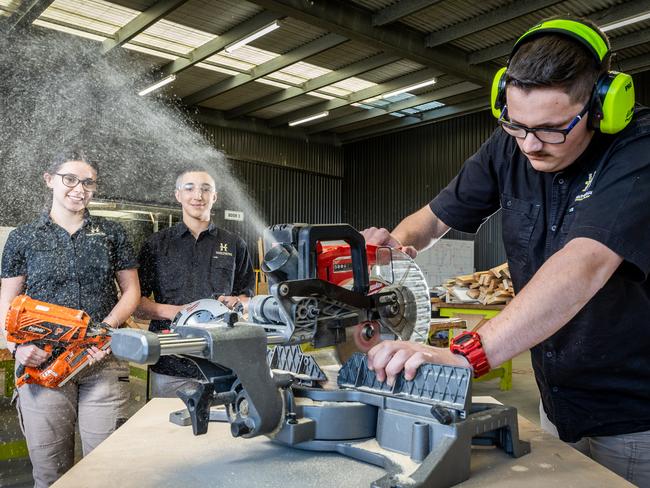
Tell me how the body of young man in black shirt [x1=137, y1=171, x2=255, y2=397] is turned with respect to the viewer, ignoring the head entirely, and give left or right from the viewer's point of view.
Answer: facing the viewer

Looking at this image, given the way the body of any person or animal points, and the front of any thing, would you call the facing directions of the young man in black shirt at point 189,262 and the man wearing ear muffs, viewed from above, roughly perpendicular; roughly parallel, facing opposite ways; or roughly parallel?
roughly perpendicular

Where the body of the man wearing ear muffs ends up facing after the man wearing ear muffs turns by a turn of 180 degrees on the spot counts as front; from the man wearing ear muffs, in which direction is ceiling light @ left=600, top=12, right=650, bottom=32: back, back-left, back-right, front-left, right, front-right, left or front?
front-left

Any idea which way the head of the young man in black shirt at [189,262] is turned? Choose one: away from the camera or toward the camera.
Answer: toward the camera

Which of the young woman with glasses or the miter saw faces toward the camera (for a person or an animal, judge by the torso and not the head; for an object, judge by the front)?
the young woman with glasses

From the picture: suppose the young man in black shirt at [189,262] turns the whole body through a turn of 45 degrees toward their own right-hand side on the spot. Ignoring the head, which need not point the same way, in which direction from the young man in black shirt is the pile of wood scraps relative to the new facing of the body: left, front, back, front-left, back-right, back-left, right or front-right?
back

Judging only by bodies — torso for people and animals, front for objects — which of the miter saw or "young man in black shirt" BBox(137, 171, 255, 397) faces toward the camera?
the young man in black shirt

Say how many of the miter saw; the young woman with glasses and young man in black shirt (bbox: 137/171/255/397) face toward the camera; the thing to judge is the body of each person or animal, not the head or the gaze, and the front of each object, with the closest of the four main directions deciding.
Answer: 2

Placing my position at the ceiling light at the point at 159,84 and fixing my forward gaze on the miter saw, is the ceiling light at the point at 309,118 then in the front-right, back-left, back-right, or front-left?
back-left

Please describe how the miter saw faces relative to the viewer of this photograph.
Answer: facing away from the viewer and to the right of the viewer

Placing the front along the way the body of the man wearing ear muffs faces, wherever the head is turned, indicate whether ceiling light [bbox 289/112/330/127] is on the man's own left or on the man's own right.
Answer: on the man's own right

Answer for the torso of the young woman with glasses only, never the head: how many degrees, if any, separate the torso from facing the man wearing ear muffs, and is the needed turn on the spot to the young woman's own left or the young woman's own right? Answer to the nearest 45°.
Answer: approximately 45° to the young woman's own left

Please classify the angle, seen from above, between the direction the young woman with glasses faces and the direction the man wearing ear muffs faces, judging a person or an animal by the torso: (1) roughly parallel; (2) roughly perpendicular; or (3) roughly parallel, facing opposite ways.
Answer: roughly perpendicular

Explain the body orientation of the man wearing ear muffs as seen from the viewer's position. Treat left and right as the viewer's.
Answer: facing the viewer and to the left of the viewer

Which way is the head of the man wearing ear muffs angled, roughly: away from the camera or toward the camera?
toward the camera

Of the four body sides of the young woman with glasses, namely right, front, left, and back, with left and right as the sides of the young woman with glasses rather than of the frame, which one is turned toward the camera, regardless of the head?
front
